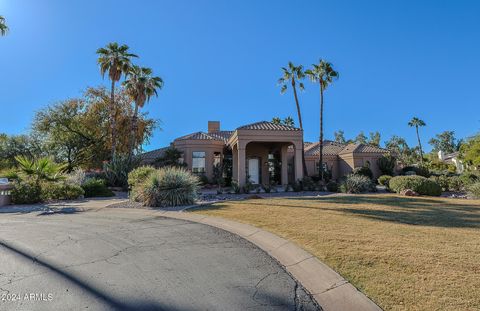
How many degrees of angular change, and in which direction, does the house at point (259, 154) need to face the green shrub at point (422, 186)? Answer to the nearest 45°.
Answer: approximately 45° to its left

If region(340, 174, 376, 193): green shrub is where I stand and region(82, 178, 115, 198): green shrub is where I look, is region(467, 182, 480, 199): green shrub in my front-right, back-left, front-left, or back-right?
back-left

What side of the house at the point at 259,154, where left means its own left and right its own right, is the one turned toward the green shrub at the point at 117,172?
right

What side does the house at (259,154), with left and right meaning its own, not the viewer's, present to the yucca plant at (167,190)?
front

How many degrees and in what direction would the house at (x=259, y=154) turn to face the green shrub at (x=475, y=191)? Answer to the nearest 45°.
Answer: approximately 45° to its left

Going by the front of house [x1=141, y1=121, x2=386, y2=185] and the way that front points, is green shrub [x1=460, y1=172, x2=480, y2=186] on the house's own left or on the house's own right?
on the house's own left

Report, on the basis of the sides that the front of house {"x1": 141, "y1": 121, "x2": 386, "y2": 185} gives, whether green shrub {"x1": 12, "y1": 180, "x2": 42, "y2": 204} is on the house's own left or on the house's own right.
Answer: on the house's own right

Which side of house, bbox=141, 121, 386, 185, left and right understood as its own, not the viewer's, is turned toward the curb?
front

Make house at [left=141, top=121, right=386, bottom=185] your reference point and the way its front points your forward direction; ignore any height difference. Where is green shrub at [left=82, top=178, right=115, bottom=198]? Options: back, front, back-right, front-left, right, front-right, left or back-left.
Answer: front-right

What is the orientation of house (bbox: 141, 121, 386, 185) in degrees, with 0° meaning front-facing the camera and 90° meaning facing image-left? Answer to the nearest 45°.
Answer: approximately 0°

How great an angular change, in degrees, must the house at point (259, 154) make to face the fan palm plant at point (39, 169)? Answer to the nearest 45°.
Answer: approximately 45° to its right

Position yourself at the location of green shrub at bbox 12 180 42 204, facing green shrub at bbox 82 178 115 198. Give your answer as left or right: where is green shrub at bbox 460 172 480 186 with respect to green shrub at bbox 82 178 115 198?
right
